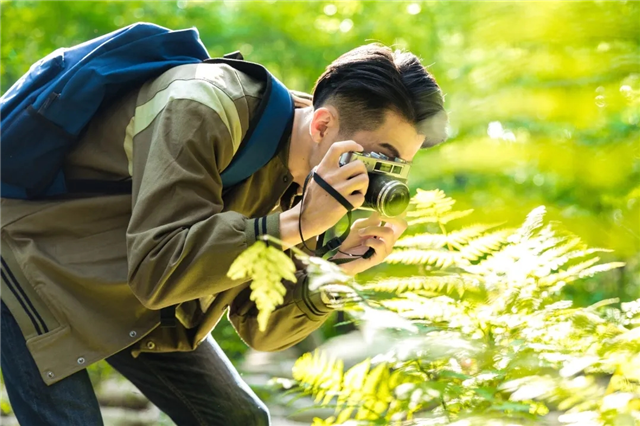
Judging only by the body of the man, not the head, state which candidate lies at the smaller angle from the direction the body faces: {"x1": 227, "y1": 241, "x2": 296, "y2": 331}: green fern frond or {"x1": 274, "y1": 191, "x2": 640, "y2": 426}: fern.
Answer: the fern

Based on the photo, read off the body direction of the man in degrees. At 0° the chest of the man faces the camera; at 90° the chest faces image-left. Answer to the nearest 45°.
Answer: approximately 270°

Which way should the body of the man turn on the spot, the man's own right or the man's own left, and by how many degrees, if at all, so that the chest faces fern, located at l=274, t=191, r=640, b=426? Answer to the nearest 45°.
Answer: approximately 45° to the man's own right
